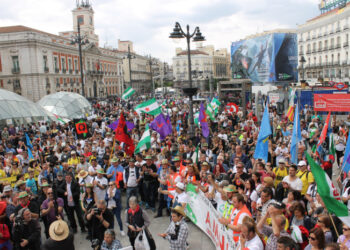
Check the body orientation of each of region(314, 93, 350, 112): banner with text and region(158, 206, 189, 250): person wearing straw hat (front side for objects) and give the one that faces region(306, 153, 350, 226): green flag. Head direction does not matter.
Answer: the banner with text

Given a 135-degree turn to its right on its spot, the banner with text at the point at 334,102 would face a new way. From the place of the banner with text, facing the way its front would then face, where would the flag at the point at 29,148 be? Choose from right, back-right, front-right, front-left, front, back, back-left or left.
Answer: left

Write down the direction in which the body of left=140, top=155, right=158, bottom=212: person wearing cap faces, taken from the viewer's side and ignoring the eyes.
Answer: toward the camera

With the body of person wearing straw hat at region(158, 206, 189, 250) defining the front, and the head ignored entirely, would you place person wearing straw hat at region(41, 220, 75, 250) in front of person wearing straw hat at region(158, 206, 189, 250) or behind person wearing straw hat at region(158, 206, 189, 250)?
in front

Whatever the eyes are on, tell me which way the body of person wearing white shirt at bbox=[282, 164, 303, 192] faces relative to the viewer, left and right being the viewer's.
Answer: facing the viewer and to the left of the viewer

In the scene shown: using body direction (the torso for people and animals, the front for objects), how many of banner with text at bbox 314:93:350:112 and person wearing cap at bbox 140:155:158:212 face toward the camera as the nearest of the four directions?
2

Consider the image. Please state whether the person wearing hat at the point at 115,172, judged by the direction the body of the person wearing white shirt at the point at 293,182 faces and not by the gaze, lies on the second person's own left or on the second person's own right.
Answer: on the second person's own right

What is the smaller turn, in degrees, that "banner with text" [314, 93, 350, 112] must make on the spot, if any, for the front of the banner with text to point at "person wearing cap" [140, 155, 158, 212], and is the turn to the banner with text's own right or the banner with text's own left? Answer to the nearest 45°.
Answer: approximately 45° to the banner with text's own right

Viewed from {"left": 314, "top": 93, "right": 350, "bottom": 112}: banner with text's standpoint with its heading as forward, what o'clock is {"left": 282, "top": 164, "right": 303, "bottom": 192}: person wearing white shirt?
The person wearing white shirt is roughly at 12 o'clock from the banner with text.

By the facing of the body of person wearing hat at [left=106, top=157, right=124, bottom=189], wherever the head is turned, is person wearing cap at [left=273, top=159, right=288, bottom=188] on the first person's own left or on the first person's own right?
on the first person's own left

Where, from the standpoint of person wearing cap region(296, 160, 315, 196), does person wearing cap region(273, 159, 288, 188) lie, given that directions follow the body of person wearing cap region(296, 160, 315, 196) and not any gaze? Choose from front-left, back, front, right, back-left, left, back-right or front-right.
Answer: right

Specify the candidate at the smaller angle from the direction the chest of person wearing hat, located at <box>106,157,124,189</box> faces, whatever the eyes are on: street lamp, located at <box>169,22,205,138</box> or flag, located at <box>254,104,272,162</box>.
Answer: the flag

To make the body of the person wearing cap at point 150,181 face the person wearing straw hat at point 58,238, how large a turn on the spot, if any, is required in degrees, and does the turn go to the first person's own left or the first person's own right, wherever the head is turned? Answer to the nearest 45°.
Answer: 0° — they already face them

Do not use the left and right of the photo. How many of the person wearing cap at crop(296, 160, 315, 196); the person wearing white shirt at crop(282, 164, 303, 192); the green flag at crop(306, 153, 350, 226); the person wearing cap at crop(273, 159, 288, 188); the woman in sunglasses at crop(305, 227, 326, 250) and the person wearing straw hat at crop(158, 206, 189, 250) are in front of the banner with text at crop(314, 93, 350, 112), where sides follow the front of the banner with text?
6
